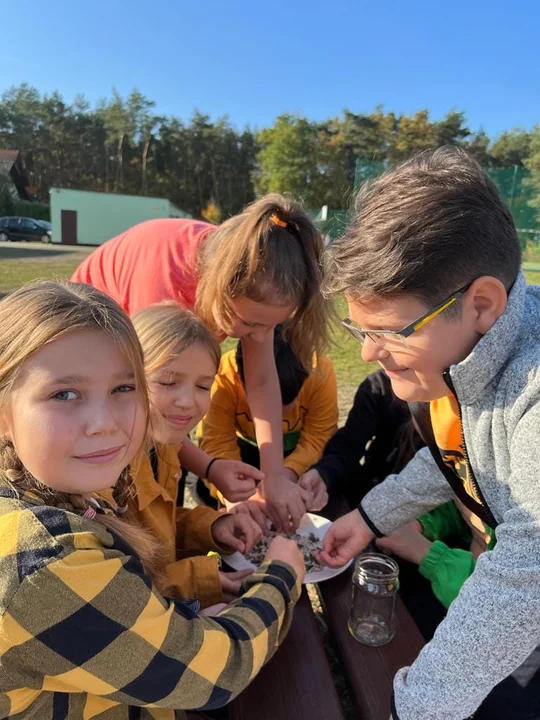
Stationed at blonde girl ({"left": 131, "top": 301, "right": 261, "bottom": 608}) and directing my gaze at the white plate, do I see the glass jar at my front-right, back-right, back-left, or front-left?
front-right

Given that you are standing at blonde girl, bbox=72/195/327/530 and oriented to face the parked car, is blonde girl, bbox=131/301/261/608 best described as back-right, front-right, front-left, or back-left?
back-left

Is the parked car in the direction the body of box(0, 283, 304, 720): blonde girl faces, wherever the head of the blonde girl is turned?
no

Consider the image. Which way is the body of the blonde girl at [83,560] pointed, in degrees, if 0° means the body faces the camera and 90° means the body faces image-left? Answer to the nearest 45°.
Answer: approximately 270°

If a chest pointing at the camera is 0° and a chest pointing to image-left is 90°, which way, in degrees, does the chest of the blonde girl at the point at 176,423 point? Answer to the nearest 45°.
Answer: approximately 315°

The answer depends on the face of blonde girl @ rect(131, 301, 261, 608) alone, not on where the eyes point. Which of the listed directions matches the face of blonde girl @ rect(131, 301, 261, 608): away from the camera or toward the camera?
toward the camera

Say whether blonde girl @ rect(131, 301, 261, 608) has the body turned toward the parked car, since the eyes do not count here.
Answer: no

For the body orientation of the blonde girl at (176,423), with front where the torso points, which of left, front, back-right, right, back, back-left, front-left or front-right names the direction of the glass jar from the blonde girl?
front

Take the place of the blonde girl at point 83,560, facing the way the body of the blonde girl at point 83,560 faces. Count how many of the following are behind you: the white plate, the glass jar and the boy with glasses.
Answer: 0

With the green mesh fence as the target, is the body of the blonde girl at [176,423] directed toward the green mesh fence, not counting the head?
no
